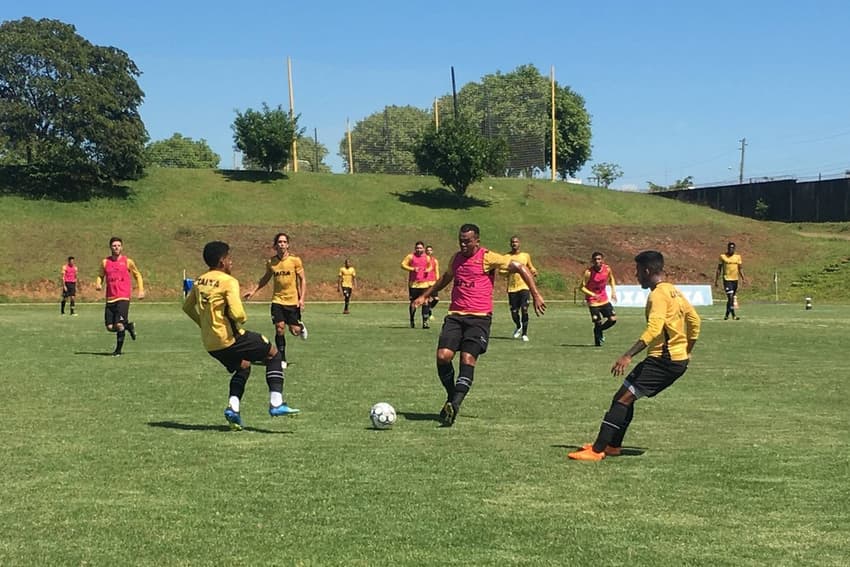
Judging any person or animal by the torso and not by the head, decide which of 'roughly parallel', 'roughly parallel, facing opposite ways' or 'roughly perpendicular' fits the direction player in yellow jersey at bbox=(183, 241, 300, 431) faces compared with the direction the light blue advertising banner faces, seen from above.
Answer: roughly parallel, facing opposite ways

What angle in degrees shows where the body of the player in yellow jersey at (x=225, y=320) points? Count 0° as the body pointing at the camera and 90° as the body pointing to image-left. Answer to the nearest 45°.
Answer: approximately 225°

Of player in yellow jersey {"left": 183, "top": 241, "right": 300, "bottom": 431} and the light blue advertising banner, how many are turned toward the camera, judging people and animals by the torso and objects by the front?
1

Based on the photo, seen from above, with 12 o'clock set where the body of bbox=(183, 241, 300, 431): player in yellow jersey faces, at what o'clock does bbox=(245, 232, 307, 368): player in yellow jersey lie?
bbox=(245, 232, 307, 368): player in yellow jersey is roughly at 11 o'clock from bbox=(183, 241, 300, 431): player in yellow jersey.

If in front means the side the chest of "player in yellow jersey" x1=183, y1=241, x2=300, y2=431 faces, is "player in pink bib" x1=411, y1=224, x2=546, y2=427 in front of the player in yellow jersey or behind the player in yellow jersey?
in front

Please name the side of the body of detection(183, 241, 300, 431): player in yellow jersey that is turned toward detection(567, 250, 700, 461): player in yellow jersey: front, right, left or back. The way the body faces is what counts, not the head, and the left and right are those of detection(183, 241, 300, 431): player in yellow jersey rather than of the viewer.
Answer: right

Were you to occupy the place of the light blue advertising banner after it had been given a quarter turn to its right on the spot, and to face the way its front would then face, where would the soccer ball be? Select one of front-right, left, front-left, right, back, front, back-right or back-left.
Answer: left

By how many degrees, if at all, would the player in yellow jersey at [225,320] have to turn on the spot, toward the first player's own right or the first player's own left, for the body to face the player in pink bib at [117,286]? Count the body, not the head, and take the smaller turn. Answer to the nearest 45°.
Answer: approximately 45° to the first player's own left

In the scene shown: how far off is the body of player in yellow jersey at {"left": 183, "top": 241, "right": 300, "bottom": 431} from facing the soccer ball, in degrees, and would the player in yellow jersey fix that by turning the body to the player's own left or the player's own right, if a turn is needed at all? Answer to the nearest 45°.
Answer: approximately 45° to the player's own right

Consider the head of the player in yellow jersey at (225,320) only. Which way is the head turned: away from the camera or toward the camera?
away from the camera

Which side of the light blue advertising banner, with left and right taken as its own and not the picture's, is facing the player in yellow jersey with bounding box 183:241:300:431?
front

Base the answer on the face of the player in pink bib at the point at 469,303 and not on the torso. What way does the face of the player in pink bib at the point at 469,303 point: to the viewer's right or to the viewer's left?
to the viewer's left

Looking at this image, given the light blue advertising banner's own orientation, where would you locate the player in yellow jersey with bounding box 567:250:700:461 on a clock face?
The player in yellow jersey is roughly at 12 o'clock from the light blue advertising banner.

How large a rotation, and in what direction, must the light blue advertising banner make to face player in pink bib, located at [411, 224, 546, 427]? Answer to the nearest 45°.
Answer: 0° — it already faces them

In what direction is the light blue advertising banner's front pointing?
toward the camera

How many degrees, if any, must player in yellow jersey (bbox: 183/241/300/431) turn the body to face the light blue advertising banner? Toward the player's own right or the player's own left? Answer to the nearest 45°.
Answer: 0° — they already face it

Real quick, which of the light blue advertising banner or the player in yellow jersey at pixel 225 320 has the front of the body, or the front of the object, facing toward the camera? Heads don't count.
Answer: the light blue advertising banner

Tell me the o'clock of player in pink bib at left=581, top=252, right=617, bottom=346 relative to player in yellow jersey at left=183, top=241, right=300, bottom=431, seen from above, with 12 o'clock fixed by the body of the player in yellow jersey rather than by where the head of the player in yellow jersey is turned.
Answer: The player in pink bib is roughly at 12 o'clock from the player in yellow jersey.
